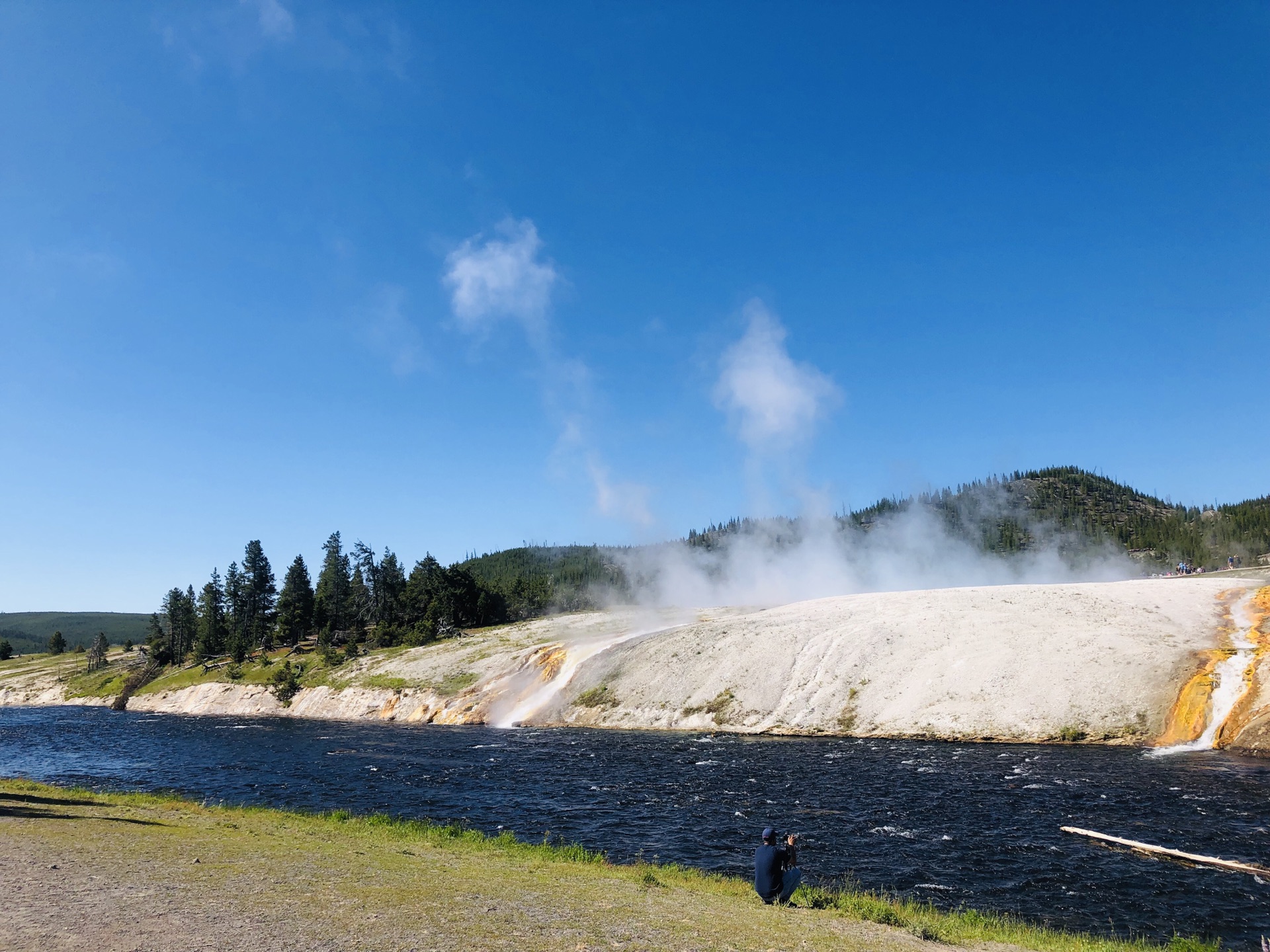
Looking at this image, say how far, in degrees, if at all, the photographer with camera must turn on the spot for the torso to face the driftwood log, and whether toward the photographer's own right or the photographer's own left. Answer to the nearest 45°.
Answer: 0° — they already face it

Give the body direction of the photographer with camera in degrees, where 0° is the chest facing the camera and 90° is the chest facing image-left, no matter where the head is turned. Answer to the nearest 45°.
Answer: approximately 225°
